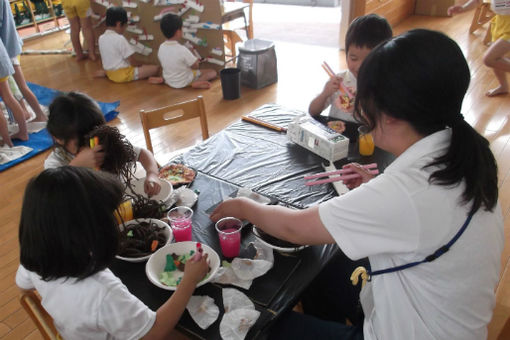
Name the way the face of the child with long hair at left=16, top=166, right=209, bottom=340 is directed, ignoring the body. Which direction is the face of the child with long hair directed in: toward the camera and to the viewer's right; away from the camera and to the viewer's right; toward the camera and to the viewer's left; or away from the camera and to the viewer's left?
away from the camera and to the viewer's right

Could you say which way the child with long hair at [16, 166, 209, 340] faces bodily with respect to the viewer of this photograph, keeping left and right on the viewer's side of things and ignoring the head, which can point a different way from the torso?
facing away from the viewer and to the right of the viewer

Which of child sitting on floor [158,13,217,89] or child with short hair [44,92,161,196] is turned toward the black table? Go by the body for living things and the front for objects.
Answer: the child with short hair

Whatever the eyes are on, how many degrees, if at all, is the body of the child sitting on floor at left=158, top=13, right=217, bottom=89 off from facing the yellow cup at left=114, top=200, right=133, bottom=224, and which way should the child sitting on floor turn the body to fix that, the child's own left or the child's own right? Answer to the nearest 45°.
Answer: approximately 135° to the child's own right

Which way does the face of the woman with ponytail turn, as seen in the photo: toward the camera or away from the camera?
away from the camera

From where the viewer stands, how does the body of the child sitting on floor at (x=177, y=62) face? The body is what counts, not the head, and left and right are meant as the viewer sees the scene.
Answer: facing away from the viewer and to the right of the viewer

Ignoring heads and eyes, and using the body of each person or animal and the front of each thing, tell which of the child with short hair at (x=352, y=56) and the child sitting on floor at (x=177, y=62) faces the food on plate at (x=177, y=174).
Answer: the child with short hair

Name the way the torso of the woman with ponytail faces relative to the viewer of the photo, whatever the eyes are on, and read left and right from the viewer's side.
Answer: facing away from the viewer and to the left of the viewer

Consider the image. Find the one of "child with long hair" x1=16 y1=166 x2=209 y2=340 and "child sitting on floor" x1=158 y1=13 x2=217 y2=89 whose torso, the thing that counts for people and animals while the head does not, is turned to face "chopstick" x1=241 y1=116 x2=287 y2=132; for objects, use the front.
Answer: the child with long hair

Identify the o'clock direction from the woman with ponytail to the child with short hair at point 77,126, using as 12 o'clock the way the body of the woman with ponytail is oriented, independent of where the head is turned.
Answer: The child with short hair is roughly at 11 o'clock from the woman with ponytail.

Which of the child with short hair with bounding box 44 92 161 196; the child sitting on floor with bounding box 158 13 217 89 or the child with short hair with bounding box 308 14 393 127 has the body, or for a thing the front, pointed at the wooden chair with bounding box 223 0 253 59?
the child sitting on floor

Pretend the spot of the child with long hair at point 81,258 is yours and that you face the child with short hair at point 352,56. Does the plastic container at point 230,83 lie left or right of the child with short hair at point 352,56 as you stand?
left

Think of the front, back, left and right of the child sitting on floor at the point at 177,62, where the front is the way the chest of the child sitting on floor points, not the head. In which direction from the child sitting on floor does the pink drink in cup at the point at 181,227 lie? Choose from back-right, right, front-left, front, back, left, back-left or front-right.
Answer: back-right
